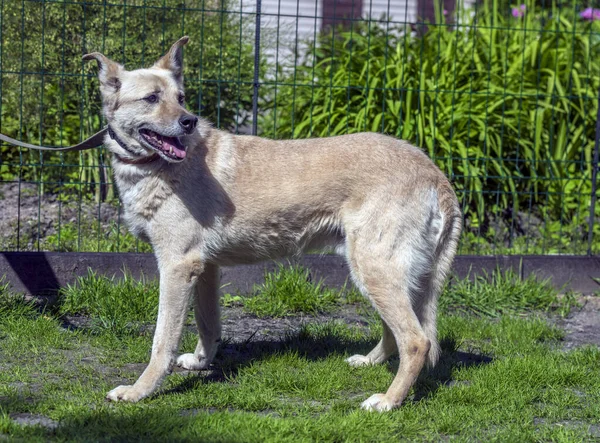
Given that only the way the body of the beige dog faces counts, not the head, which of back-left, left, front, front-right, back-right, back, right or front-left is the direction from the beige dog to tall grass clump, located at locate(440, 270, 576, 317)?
back-right

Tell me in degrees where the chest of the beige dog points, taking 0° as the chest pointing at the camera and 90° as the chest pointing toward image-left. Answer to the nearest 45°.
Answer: approximately 90°

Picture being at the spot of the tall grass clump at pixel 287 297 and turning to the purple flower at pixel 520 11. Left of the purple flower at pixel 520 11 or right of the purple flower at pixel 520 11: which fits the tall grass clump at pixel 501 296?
right

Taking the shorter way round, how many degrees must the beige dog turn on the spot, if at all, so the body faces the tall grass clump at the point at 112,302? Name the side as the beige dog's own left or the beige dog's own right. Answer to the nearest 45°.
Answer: approximately 45° to the beige dog's own right

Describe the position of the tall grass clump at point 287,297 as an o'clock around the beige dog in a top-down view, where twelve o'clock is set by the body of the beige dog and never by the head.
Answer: The tall grass clump is roughly at 3 o'clock from the beige dog.

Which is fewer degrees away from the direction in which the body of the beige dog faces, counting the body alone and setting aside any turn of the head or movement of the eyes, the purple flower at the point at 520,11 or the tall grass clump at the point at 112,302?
the tall grass clump

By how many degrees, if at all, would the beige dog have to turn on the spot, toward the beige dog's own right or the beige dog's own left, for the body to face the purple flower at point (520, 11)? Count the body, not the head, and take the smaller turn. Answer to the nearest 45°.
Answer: approximately 135° to the beige dog's own right

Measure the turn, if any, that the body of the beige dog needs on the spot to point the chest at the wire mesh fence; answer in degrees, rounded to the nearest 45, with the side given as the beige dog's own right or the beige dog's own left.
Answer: approximately 90° to the beige dog's own right
